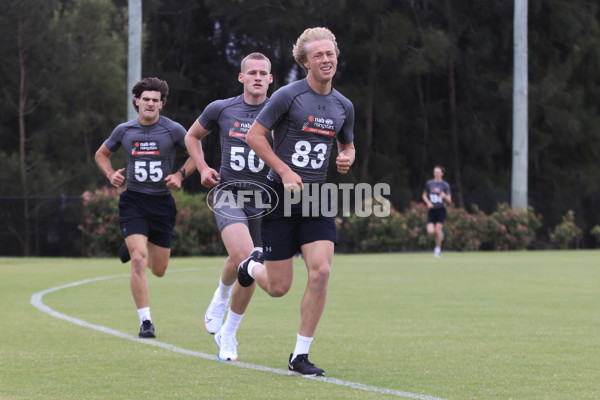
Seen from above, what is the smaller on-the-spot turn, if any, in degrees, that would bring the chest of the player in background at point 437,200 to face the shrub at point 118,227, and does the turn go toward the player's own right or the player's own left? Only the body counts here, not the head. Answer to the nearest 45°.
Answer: approximately 90° to the player's own right

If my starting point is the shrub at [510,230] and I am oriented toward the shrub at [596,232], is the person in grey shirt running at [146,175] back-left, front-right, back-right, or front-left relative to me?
back-right

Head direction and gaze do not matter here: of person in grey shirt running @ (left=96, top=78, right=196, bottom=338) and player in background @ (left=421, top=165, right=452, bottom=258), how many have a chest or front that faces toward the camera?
2

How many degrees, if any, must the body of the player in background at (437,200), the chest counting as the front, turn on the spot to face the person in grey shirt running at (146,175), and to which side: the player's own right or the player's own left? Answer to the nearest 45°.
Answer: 0° — they already face them

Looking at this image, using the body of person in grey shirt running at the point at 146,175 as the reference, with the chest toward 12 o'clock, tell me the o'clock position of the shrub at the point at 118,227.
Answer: The shrub is roughly at 6 o'clock from the person in grey shirt running.

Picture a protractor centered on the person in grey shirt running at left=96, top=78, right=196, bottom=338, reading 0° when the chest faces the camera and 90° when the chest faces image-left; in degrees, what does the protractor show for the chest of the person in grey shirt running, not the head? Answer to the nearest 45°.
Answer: approximately 0°

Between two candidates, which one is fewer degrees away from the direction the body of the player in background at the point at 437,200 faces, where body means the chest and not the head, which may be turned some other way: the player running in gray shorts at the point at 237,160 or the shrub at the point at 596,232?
the player running in gray shorts

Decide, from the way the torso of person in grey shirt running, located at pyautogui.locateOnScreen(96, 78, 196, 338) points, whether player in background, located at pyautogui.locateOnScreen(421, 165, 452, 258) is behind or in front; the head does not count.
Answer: behind

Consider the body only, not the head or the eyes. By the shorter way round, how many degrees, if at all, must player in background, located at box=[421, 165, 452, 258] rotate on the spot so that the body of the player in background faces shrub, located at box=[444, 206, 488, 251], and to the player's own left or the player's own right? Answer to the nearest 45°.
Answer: approximately 180°
